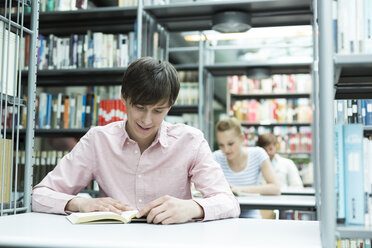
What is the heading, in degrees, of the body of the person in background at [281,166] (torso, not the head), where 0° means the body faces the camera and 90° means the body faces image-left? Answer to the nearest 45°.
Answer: approximately 45°

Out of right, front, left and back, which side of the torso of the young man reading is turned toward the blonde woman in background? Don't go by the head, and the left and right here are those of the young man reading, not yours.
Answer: back

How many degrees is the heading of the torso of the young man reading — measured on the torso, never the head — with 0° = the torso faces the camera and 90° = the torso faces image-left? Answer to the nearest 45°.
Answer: approximately 0°

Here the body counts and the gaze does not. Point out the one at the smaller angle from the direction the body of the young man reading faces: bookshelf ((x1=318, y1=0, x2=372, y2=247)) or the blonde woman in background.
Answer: the bookshelf

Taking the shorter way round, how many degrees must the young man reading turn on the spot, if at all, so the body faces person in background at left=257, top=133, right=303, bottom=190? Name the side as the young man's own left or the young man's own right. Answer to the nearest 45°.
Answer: approximately 135° to the young man's own left

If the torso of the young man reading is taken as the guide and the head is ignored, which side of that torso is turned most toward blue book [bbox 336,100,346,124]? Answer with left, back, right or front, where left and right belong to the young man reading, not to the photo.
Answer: left

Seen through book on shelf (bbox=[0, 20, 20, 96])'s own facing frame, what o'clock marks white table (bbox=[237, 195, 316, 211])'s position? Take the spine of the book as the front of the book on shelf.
The white table is roughly at 7 o'clock from the book on shelf.

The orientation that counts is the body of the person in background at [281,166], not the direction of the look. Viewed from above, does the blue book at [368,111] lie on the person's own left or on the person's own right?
on the person's own left
